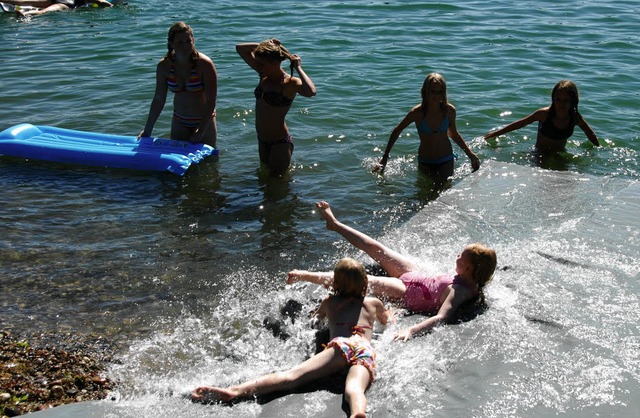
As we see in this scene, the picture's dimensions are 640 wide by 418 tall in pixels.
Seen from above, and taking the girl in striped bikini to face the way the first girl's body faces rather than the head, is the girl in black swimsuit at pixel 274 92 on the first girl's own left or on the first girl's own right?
on the first girl's own left

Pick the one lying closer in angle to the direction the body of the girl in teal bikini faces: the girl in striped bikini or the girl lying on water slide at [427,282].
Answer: the girl lying on water slide

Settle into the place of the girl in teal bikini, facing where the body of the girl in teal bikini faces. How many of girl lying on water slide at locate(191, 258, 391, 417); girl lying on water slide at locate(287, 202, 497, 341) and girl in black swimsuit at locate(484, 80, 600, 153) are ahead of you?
2

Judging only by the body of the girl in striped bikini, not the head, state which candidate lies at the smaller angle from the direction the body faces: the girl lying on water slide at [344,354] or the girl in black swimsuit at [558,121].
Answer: the girl lying on water slide

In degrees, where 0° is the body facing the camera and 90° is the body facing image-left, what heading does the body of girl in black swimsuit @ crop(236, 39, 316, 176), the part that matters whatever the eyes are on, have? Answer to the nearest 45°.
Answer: approximately 45°

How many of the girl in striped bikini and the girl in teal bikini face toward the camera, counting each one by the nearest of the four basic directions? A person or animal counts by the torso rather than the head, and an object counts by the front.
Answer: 2

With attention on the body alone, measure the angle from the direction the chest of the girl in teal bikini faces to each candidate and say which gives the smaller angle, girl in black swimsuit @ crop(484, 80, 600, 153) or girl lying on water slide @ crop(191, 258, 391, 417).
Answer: the girl lying on water slide

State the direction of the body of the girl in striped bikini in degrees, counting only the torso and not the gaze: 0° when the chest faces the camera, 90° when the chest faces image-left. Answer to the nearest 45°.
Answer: approximately 0°

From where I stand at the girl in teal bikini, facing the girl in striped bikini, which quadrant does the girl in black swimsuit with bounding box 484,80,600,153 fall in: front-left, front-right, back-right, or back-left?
back-right

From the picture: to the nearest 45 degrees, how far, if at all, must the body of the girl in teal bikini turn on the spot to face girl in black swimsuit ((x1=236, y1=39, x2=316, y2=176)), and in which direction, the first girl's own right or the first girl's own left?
approximately 90° to the first girl's own right

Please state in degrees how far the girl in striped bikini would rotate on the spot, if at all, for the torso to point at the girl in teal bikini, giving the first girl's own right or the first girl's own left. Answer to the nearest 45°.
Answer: approximately 90° to the first girl's own left

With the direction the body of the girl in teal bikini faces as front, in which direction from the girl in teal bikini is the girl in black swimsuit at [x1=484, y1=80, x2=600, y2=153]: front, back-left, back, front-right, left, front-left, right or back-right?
back-left
